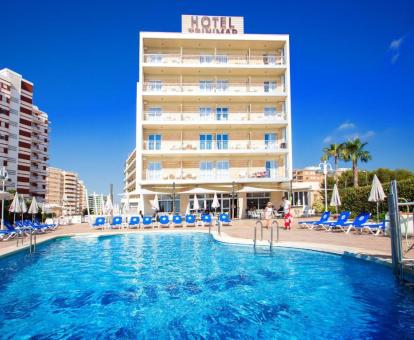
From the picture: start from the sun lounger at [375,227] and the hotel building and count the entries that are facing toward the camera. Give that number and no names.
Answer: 1

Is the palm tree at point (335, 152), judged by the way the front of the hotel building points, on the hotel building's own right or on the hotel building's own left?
on the hotel building's own left

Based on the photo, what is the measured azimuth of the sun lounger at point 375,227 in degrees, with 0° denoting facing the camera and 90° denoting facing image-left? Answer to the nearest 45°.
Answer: approximately 90°

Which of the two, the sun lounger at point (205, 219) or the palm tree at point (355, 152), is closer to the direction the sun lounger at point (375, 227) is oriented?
the sun lounger

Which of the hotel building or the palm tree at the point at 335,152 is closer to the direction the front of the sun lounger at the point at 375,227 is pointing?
the hotel building

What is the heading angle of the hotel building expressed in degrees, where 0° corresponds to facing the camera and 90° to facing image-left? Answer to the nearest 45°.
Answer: approximately 0°

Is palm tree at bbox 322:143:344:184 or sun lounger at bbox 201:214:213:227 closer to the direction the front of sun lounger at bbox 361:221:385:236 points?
the sun lounger

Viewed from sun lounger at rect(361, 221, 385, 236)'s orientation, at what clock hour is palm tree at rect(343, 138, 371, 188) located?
The palm tree is roughly at 3 o'clock from the sun lounger.

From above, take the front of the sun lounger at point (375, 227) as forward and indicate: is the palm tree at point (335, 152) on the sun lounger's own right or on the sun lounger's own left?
on the sun lounger's own right
